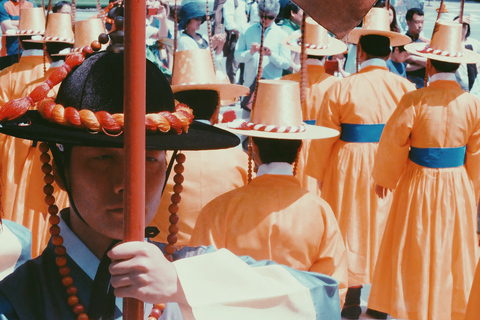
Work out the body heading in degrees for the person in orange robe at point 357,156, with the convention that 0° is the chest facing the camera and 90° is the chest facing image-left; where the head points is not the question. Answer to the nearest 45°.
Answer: approximately 180°

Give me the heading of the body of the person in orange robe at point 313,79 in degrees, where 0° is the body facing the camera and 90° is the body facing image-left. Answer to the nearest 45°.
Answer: approximately 180°

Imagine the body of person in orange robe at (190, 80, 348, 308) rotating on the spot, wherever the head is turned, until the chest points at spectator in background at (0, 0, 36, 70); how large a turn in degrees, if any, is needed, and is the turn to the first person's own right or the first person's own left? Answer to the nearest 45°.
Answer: approximately 45° to the first person's own left

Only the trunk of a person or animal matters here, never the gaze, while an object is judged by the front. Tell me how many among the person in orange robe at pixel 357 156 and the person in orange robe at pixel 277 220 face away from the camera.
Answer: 2

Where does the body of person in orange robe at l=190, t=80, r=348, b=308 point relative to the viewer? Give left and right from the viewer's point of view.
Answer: facing away from the viewer

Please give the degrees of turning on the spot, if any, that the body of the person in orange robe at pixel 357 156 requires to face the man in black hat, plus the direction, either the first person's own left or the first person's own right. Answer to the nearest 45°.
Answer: approximately 180°

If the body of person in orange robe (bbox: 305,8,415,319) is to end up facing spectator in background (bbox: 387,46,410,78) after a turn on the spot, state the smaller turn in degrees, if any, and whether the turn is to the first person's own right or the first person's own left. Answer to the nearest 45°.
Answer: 0° — they already face them

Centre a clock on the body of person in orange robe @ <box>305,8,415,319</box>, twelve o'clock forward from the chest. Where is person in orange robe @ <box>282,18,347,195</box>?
person in orange robe @ <box>282,18,347,195</box> is roughly at 11 o'clock from person in orange robe @ <box>305,8,415,319</box>.

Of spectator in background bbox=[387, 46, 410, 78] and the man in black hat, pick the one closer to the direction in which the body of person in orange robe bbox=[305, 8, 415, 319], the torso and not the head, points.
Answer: the spectator in background
